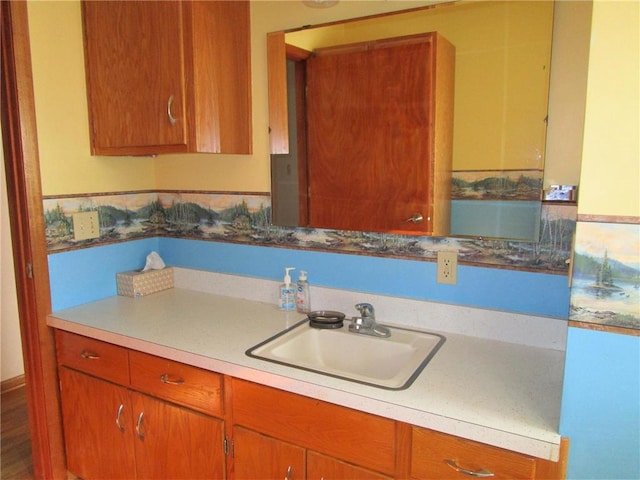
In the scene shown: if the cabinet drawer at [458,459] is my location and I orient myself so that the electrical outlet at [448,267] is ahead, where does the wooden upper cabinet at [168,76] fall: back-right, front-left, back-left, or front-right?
front-left

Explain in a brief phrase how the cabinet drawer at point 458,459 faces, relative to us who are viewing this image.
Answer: facing the viewer and to the left of the viewer

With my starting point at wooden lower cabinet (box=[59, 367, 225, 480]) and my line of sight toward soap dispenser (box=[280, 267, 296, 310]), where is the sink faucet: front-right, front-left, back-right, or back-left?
front-right

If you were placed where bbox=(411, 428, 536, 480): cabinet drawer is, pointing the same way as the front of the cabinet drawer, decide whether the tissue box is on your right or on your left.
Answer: on your right

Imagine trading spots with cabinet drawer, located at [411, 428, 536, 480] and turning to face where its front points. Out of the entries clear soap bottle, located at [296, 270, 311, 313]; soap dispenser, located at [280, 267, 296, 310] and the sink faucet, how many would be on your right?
3

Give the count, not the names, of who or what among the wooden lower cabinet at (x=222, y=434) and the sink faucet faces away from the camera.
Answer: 0

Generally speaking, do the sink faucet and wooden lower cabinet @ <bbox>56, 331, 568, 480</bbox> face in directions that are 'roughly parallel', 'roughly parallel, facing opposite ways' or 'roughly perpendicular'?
roughly parallel

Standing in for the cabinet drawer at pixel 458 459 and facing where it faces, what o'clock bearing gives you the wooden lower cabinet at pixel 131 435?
The wooden lower cabinet is roughly at 2 o'clock from the cabinet drawer.

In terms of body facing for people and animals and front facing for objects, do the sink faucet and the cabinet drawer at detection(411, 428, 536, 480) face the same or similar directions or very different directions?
same or similar directions
